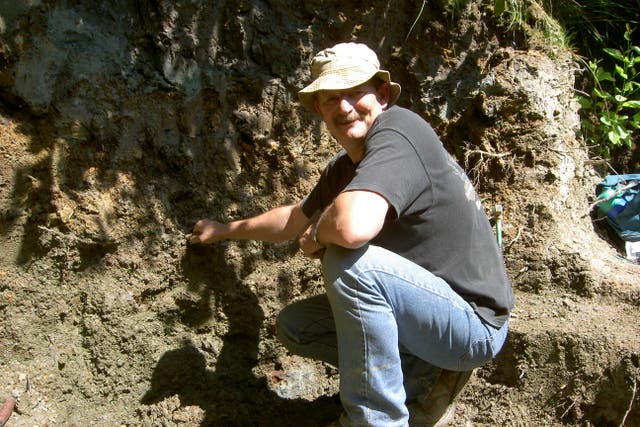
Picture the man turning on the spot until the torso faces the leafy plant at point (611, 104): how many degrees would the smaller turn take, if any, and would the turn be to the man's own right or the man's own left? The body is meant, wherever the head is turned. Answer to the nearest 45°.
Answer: approximately 135° to the man's own right

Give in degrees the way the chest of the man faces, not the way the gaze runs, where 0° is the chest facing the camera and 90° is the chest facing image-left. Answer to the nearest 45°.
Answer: approximately 90°

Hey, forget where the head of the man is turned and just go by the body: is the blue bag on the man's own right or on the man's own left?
on the man's own right
